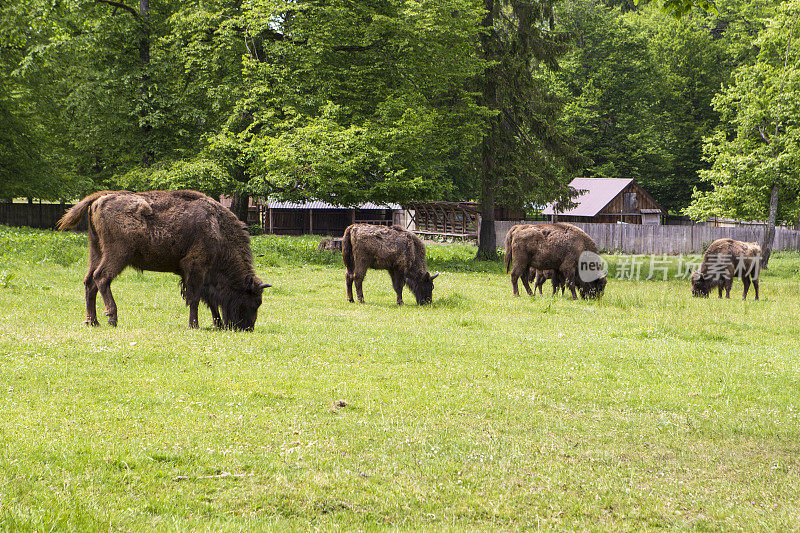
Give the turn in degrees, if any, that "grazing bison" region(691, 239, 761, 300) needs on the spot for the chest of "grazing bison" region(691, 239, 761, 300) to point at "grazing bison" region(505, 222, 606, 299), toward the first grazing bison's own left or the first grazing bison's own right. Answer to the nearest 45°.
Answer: approximately 45° to the first grazing bison's own left

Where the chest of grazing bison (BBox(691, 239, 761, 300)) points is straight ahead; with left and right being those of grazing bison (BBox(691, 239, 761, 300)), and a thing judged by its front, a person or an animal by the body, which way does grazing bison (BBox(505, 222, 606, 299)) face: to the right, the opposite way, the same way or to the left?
the opposite way

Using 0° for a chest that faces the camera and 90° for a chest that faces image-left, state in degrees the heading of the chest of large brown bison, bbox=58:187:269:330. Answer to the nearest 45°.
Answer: approximately 270°

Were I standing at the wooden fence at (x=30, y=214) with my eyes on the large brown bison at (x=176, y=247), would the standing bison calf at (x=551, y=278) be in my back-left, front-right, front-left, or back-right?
front-left

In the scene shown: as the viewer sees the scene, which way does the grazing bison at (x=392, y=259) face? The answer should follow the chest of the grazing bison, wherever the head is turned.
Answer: to the viewer's right

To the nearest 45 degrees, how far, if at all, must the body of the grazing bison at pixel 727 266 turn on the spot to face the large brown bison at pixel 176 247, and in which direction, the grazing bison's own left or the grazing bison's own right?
approximately 45° to the grazing bison's own left

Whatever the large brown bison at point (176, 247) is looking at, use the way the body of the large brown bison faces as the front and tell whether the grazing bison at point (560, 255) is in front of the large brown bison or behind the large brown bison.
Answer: in front

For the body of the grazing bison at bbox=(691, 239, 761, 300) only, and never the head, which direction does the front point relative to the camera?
to the viewer's left

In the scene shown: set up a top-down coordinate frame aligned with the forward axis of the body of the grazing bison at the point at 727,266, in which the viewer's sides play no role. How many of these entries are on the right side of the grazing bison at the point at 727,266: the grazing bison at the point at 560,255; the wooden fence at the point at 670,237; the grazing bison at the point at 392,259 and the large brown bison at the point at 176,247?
1

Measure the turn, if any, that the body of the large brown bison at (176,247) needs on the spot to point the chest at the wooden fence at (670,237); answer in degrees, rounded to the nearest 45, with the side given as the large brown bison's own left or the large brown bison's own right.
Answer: approximately 45° to the large brown bison's own left

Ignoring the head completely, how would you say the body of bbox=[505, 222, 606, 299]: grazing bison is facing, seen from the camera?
to the viewer's right
